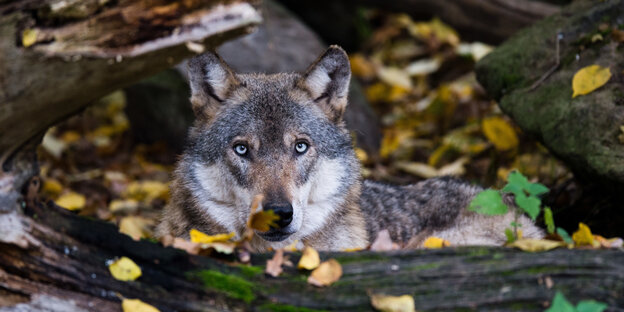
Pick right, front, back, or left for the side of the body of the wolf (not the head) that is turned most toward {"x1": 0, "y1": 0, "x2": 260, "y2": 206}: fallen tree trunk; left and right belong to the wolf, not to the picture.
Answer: front

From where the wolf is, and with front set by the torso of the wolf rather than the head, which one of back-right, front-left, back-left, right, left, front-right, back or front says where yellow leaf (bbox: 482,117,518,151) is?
back

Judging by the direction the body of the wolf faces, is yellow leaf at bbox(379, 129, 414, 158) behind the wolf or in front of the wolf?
behind

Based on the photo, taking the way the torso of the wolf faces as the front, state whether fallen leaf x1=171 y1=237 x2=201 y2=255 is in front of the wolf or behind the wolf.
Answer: in front

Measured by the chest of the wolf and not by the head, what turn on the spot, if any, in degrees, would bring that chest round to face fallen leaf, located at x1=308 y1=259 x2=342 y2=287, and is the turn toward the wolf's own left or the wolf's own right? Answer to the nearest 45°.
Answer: approximately 45° to the wolf's own left

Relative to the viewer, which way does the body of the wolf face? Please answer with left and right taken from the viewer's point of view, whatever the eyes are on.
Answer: facing the viewer and to the left of the viewer

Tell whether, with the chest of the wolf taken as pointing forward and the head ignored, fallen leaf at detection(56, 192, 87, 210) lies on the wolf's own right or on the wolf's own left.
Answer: on the wolf's own right

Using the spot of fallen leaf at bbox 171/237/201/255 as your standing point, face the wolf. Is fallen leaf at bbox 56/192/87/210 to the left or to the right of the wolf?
left

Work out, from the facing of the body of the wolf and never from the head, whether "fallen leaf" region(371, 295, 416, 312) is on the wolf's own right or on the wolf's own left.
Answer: on the wolf's own left

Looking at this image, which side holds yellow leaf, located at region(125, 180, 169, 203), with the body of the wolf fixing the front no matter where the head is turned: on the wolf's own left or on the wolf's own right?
on the wolf's own right

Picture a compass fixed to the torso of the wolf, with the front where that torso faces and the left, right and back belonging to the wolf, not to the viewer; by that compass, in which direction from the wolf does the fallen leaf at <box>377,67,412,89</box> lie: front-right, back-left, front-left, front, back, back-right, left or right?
back-right

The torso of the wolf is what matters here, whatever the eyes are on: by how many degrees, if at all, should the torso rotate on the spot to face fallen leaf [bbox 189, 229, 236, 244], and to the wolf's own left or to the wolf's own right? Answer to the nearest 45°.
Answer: approximately 45° to the wolf's own left
